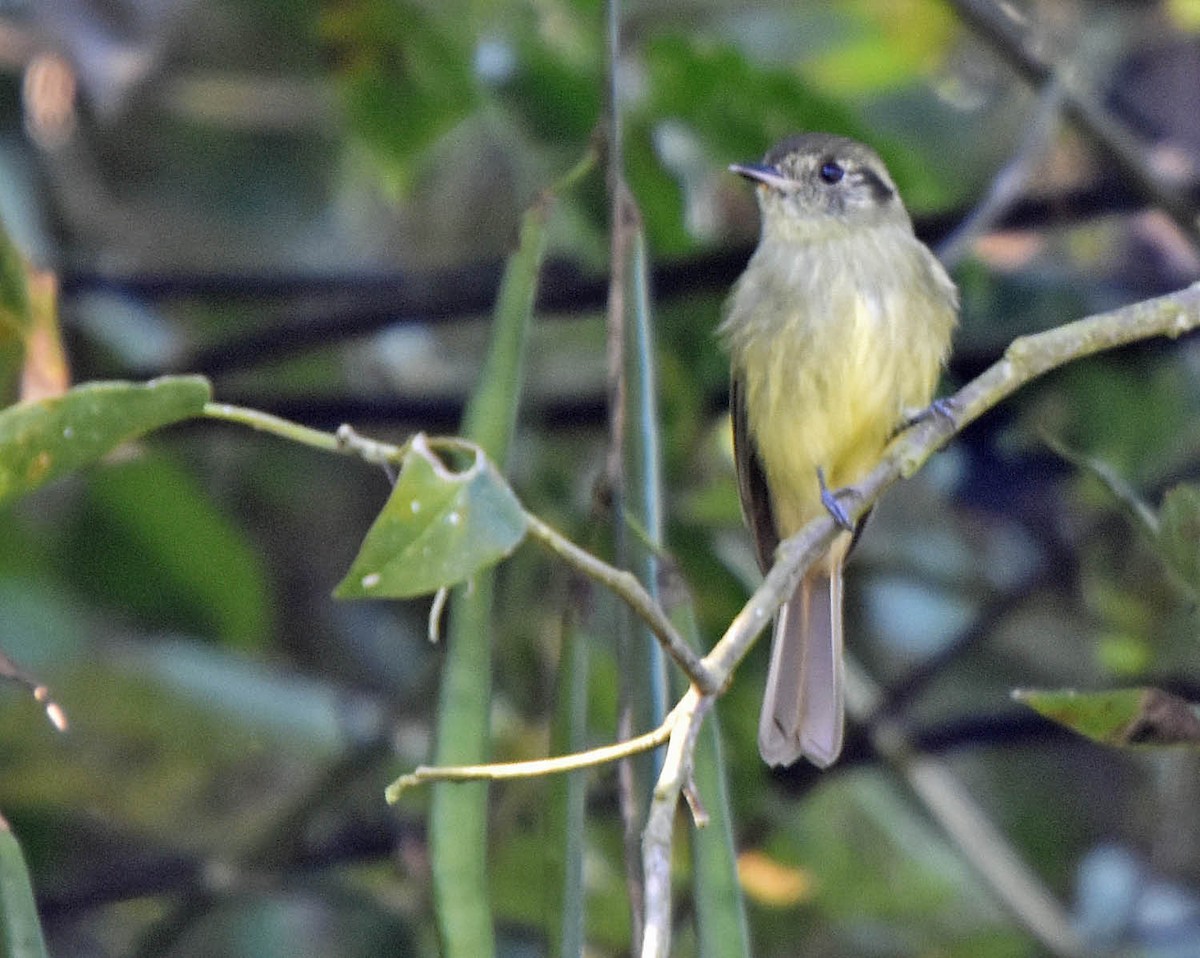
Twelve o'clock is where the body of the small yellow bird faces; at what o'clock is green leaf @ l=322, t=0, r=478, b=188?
The green leaf is roughly at 4 o'clock from the small yellow bird.

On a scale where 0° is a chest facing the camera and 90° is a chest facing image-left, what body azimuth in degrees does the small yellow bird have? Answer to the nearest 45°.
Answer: approximately 0°

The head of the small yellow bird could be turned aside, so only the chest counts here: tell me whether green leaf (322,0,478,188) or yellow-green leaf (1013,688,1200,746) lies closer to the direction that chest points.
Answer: the yellow-green leaf
